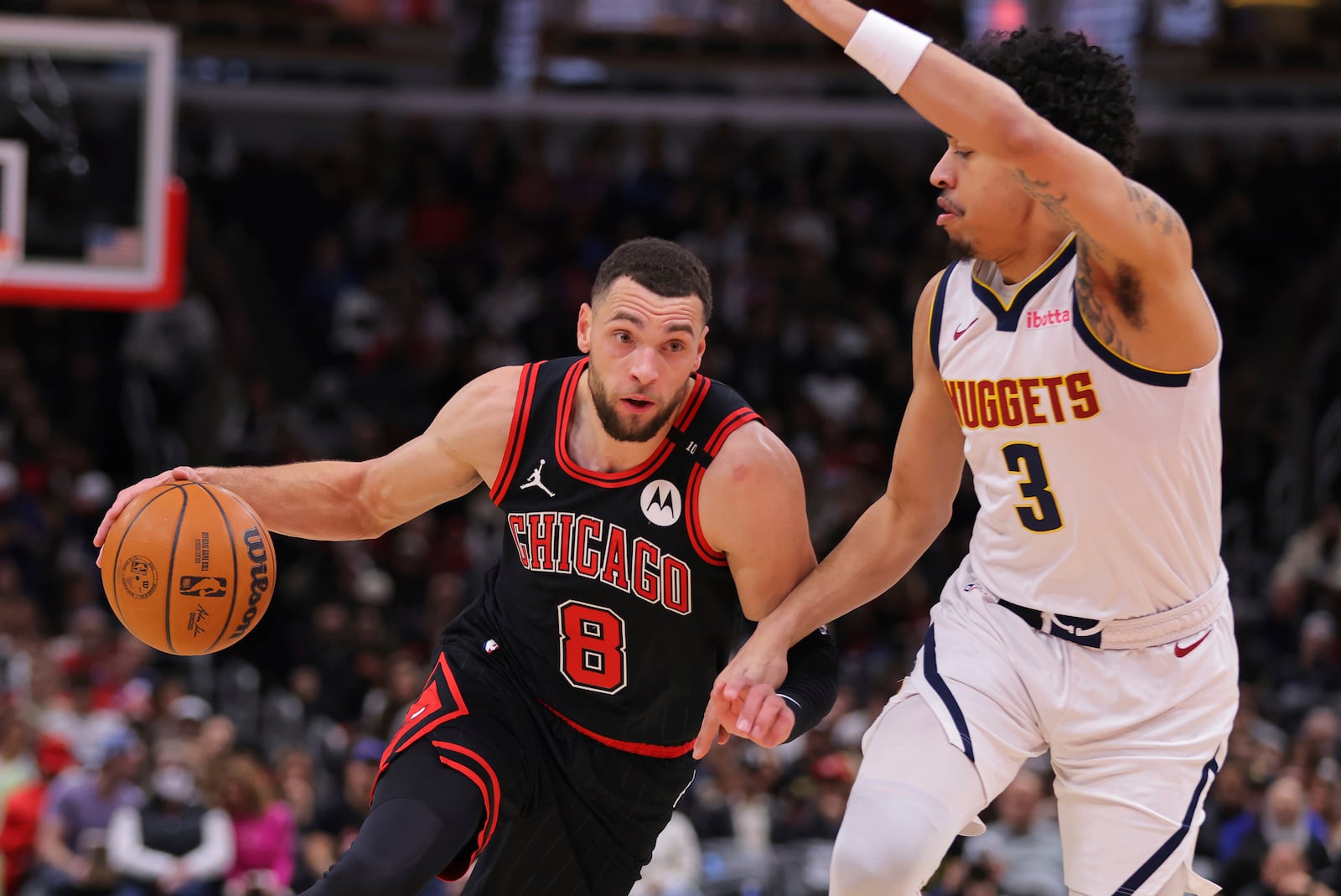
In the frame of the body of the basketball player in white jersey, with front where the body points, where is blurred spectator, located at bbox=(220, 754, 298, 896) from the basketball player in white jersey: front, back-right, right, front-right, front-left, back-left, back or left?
right

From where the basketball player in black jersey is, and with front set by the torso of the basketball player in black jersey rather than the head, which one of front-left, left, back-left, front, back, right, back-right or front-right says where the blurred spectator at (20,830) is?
back-right

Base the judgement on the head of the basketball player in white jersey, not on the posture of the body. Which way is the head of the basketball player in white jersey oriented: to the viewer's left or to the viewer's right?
to the viewer's left

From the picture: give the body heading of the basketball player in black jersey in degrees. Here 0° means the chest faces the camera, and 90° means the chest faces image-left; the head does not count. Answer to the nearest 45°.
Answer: approximately 0°

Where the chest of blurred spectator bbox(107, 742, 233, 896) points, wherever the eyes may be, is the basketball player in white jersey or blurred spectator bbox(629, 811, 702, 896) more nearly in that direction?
the basketball player in white jersey

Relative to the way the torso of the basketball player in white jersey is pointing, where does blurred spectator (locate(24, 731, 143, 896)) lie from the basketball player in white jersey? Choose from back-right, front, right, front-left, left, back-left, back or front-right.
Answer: right

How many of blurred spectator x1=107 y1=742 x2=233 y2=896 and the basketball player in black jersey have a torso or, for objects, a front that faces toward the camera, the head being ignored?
2

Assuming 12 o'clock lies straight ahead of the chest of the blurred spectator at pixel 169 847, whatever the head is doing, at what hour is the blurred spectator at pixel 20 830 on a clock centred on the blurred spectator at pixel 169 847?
the blurred spectator at pixel 20 830 is roughly at 4 o'clock from the blurred spectator at pixel 169 847.
